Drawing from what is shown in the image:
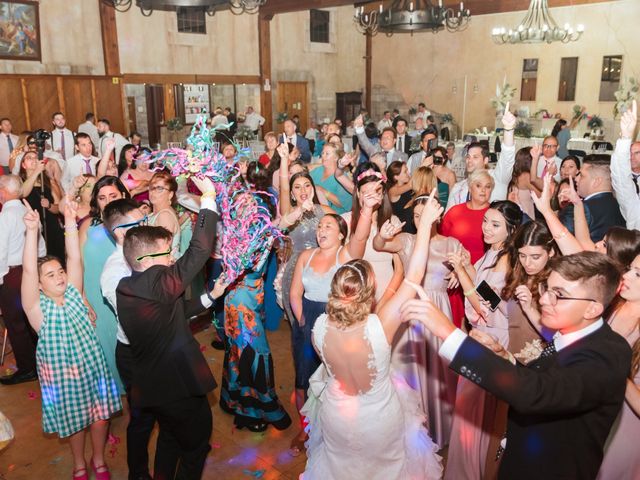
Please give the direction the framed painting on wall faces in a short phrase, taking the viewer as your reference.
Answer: facing the viewer

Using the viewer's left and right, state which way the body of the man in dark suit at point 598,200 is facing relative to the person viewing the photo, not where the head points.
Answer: facing to the left of the viewer

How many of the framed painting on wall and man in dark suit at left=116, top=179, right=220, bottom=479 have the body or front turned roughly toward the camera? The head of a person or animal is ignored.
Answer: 1

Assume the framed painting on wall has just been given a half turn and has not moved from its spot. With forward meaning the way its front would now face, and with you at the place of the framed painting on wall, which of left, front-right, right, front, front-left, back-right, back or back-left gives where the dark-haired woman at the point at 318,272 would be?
back

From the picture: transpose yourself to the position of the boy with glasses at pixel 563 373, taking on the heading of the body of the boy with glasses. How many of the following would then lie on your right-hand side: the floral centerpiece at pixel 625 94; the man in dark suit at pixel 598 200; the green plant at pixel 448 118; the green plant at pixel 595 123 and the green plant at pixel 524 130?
5

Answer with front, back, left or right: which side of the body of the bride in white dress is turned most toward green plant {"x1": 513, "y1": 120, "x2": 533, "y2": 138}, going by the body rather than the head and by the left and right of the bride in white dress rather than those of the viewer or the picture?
front

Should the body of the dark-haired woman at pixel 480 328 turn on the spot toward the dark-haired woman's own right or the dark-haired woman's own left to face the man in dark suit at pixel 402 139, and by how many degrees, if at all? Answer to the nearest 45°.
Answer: approximately 135° to the dark-haired woman's own right

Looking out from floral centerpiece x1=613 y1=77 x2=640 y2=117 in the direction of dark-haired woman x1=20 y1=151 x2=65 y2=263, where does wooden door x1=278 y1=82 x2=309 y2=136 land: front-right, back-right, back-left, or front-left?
front-right

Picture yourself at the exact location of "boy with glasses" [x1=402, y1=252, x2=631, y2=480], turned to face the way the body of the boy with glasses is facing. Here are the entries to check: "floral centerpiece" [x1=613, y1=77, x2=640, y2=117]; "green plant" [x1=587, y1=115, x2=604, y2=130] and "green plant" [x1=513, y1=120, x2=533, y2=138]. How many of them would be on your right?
3

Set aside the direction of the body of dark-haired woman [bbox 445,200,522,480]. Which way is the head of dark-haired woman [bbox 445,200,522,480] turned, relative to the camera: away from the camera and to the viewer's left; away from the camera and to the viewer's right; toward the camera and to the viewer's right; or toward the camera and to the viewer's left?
toward the camera and to the viewer's left

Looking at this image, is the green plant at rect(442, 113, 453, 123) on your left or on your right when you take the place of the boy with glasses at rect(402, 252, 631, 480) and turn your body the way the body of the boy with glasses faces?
on your right

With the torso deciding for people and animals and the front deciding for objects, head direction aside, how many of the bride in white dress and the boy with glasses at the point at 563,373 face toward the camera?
0

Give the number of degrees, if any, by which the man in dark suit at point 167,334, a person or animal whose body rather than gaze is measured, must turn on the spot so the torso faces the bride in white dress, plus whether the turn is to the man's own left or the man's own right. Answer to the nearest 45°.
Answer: approximately 90° to the man's own right

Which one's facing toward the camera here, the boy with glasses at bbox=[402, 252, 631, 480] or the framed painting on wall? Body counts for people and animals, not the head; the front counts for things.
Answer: the framed painting on wall

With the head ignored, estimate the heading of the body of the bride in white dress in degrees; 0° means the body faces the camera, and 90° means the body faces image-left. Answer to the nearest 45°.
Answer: approximately 180°

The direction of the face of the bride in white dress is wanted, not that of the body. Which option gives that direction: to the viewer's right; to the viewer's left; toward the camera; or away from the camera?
away from the camera

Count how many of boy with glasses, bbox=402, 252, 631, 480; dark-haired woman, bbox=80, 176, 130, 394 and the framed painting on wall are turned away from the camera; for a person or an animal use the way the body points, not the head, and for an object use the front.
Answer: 0

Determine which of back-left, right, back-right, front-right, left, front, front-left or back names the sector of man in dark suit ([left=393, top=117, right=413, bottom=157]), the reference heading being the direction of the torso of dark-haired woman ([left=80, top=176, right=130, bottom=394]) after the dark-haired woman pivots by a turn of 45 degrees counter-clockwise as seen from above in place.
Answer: front-left
